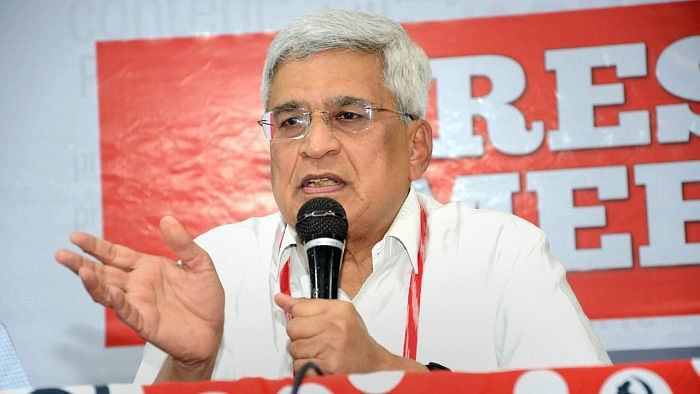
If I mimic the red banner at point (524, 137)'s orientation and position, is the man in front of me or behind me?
in front

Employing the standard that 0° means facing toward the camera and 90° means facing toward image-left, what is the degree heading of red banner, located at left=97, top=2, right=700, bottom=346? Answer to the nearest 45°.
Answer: approximately 0°

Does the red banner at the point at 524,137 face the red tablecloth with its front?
yes

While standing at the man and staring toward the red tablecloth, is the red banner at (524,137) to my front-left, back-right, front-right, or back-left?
back-left

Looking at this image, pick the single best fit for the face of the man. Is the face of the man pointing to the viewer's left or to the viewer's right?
to the viewer's left
